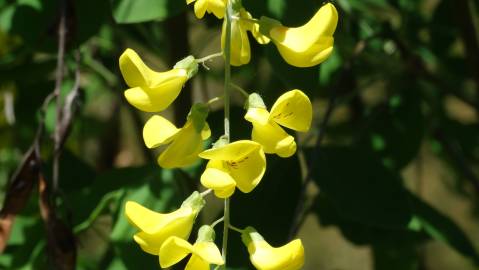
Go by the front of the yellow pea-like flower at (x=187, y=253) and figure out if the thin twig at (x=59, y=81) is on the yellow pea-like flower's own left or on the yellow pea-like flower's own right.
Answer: on the yellow pea-like flower's own right

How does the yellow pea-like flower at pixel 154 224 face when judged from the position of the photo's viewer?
facing to the left of the viewer

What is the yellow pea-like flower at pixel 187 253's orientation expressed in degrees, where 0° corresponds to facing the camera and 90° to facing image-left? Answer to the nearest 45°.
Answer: approximately 45°

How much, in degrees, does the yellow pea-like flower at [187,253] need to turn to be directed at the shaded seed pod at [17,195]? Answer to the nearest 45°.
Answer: approximately 90° to its right

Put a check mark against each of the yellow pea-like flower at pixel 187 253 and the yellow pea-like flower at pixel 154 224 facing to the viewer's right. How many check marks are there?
0

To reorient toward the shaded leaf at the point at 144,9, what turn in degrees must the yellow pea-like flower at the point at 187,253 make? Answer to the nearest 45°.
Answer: approximately 135° to its right
